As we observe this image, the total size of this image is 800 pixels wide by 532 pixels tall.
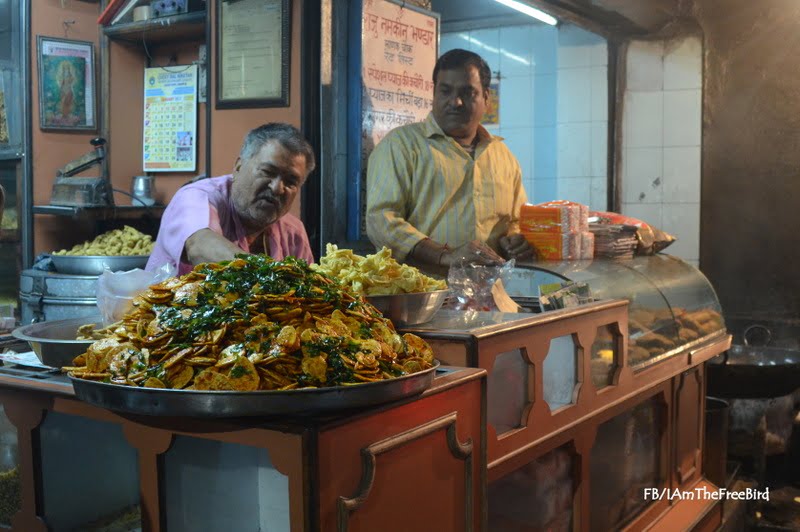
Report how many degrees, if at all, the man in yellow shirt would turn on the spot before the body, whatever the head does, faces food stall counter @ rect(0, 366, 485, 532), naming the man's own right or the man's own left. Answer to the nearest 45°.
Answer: approximately 45° to the man's own right

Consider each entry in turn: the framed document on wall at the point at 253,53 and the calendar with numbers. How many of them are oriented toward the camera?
2

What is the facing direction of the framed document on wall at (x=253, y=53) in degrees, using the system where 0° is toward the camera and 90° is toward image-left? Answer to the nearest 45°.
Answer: approximately 0°

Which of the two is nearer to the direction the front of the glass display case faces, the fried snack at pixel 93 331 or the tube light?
the fried snack

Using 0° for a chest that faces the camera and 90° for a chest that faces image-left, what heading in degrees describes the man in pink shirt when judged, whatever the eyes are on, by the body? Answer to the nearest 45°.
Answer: approximately 315°

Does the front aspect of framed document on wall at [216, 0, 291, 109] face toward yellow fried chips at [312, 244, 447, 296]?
yes

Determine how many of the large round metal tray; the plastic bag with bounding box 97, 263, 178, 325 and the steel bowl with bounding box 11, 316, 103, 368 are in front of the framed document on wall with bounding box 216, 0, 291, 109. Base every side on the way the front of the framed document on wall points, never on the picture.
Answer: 3
